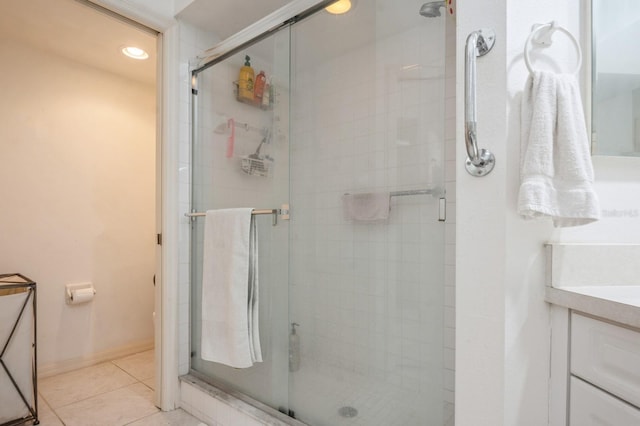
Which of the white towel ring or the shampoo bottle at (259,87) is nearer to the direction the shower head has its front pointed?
the shampoo bottle

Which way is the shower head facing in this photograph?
to the viewer's left

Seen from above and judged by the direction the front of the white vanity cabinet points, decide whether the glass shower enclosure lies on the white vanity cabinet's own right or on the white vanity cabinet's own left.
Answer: on the white vanity cabinet's own right

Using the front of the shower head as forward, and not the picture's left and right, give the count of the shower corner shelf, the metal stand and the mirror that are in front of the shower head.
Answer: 2

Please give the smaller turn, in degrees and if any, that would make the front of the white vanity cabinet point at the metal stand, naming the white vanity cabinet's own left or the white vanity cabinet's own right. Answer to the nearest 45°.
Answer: approximately 45° to the white vanity cabinet's own right

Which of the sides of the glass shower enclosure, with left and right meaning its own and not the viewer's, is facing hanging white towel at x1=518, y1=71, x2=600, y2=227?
left
